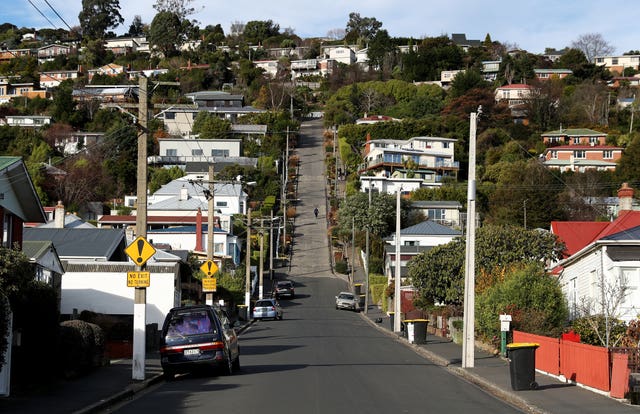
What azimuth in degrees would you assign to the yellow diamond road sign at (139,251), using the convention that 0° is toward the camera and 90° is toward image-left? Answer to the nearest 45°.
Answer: approximately 0°

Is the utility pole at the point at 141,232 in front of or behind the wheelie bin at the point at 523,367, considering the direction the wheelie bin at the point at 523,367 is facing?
in front

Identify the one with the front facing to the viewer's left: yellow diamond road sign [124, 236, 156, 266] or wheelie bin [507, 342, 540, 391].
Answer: the wheelie bin

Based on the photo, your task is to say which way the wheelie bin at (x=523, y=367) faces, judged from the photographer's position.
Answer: facing to the left of the viewer

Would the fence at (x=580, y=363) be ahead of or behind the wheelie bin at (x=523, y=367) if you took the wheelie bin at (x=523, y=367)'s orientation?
behind

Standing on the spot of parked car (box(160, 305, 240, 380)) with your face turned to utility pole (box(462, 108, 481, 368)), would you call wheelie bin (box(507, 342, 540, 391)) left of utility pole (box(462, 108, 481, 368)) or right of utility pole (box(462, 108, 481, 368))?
right

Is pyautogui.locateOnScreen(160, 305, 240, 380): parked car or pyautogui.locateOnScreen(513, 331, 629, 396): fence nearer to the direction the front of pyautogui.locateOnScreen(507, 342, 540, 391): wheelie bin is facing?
the parked car

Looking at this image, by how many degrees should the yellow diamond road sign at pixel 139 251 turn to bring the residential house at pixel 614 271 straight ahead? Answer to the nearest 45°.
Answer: approximately 90° to its left

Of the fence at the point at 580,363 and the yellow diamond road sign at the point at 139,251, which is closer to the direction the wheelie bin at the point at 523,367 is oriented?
the yellow diamond road sign

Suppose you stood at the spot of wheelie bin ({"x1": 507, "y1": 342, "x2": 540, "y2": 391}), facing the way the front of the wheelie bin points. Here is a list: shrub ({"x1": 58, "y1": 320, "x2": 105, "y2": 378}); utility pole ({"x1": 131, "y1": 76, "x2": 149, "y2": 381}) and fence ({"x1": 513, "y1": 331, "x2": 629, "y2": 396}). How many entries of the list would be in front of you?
2

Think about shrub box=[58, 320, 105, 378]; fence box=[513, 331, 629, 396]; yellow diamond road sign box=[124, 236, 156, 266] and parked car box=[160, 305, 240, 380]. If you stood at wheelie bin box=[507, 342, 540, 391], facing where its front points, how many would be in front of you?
3

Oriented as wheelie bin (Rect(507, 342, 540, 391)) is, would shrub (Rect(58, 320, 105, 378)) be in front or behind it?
in front

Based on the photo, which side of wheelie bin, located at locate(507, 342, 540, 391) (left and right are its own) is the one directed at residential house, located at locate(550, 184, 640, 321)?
right

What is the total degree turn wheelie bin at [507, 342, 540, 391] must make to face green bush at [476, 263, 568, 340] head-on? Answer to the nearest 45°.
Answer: approximately 90° to its right

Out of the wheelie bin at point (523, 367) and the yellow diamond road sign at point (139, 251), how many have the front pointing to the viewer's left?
1

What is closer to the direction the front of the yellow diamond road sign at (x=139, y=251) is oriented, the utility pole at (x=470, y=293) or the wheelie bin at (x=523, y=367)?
the wheelie bin
